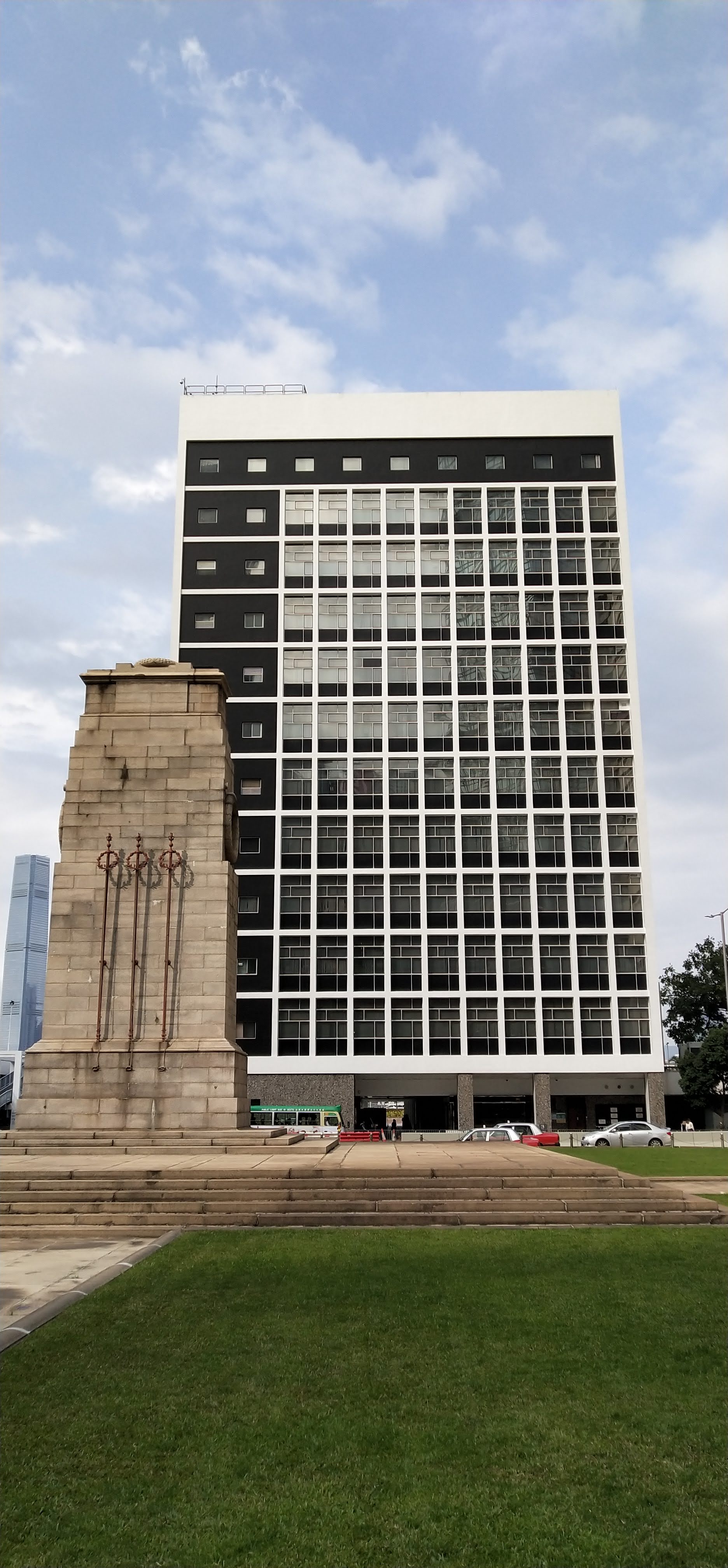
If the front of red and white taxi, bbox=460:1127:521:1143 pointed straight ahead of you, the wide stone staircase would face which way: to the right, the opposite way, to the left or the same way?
to the left

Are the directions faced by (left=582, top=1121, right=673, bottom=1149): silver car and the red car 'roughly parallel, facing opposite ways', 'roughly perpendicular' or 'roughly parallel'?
roughly parallel

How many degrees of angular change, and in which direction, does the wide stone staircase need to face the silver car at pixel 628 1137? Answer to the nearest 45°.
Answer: approximately 180°

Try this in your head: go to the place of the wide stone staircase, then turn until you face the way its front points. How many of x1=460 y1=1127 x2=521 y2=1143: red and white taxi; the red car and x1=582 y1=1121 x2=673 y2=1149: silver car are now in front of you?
0

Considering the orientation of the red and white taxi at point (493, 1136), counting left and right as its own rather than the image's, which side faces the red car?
back

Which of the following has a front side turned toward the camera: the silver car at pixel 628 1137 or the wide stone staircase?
the wide stone staircase

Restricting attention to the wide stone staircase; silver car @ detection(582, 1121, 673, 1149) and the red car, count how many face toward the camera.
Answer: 1

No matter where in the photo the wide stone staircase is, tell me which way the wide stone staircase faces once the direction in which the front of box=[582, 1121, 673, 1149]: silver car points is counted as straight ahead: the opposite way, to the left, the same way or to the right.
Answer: to the left

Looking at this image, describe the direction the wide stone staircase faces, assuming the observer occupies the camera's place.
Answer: facing the viewer

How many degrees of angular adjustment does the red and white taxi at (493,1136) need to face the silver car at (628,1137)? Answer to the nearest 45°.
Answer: approximately 135° to its right

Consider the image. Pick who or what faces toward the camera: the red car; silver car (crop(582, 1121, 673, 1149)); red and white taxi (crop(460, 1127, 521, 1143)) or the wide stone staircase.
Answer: the wide stone staircase

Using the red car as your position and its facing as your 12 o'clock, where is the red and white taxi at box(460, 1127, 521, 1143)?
The red and white taxi is roughly at 11 o'clock from the red car.

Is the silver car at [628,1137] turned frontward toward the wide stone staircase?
no

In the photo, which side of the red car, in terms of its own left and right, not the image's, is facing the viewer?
left

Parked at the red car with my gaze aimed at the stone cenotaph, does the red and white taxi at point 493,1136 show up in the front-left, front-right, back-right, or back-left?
front-right

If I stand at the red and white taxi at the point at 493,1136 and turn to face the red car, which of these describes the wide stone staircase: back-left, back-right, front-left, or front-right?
back-right

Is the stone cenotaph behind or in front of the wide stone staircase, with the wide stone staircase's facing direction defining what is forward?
behind

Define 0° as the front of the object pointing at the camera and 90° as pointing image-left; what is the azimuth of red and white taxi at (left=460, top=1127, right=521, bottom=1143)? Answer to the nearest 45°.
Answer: approximately 90°

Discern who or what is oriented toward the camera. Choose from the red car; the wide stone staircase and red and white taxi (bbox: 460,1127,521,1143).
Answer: the wide stone staircase
